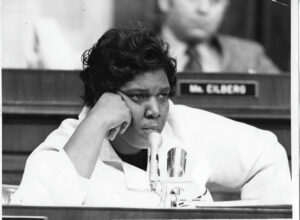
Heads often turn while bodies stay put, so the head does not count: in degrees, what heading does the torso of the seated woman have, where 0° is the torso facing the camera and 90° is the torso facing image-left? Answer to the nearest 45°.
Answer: approximately 0°

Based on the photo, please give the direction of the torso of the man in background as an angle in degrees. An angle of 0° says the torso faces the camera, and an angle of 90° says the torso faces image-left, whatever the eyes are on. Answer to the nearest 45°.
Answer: approximately 0°

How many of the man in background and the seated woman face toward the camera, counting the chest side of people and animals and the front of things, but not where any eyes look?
2
